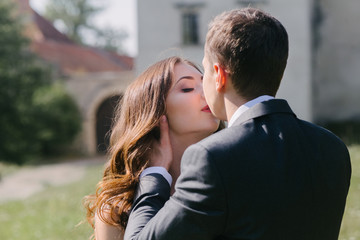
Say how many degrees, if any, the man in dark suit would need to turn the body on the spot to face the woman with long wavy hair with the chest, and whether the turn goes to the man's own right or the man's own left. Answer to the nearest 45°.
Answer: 0° — they already face them

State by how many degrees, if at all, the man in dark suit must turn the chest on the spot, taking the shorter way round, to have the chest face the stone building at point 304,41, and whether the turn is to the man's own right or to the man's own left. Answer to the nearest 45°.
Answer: approximately 45° to the man's own right

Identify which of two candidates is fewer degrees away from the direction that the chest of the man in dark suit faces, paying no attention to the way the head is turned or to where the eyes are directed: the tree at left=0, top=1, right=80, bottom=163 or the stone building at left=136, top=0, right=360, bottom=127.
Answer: the tree

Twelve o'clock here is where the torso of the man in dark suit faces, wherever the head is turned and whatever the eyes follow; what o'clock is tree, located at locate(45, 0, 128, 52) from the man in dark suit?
The tree is roughly at 1 o'clock from the man in dark suit.

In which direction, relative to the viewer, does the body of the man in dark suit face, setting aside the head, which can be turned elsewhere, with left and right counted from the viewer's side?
facing away from the viewer and to the left of the viewer

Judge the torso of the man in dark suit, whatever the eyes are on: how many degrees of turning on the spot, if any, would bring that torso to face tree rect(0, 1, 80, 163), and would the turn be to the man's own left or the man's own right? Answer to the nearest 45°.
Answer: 0° — they already face it

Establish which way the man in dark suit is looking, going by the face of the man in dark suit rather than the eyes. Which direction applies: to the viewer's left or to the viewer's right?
to the viewer's left

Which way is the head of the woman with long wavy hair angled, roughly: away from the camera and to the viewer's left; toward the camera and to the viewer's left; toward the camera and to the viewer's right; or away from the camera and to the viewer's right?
toward the camera and to the viewer's right

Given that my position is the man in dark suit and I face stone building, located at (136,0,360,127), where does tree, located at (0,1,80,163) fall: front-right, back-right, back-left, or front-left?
front-left
